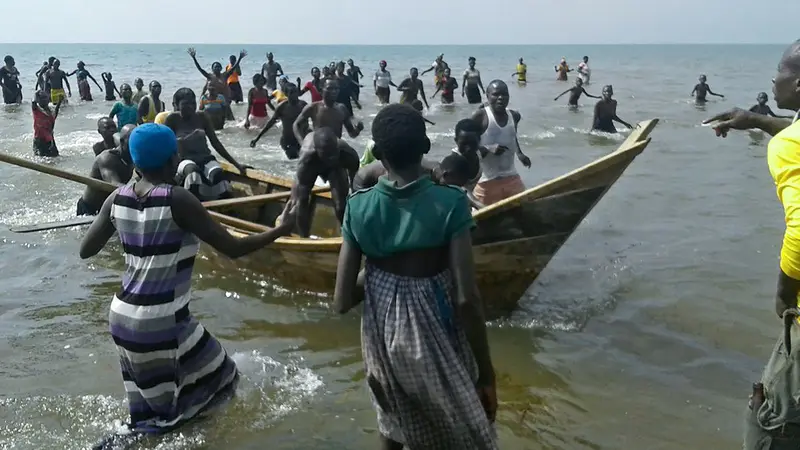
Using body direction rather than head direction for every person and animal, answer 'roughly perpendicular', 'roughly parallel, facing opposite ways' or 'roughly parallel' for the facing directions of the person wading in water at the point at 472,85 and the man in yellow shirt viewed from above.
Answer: roughly perpendicular

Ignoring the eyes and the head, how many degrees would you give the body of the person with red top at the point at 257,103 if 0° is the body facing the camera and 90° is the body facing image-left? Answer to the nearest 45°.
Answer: approximately 315°

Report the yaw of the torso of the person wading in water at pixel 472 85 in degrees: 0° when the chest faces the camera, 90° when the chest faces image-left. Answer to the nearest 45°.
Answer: approximately 0°

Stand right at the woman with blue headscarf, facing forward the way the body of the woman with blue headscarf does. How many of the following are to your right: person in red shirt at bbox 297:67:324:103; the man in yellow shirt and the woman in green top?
2

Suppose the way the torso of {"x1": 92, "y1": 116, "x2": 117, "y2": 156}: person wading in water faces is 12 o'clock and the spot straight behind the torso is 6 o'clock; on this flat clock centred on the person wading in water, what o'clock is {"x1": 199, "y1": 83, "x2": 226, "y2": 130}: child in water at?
The child in water is roughly at 8 o'clock from the person wading in water.

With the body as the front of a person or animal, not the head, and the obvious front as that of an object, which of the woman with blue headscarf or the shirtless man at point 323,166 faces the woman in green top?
the shirtless man

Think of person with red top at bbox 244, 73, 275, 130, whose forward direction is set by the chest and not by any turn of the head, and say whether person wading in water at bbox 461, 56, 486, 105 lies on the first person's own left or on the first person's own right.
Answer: on the first person's own left

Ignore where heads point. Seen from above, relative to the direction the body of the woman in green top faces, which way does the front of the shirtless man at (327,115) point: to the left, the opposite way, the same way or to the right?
the opposite way

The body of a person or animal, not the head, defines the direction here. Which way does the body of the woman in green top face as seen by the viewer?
away from the camera

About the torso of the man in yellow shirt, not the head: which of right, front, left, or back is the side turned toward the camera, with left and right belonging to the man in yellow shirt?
left

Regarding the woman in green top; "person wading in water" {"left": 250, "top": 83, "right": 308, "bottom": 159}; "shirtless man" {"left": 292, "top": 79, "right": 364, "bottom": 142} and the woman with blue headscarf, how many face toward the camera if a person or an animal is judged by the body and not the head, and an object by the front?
2

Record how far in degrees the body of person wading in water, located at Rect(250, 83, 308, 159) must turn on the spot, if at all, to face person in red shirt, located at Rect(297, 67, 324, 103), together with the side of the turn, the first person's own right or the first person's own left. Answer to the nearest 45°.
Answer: approximately 180°

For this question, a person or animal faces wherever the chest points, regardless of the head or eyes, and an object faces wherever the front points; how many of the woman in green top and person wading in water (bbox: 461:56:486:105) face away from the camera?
1

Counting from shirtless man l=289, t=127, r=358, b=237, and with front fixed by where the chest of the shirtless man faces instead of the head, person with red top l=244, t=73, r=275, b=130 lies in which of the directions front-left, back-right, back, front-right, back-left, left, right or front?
back

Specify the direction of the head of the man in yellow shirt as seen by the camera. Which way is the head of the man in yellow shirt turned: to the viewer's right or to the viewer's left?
to the viewer's left
